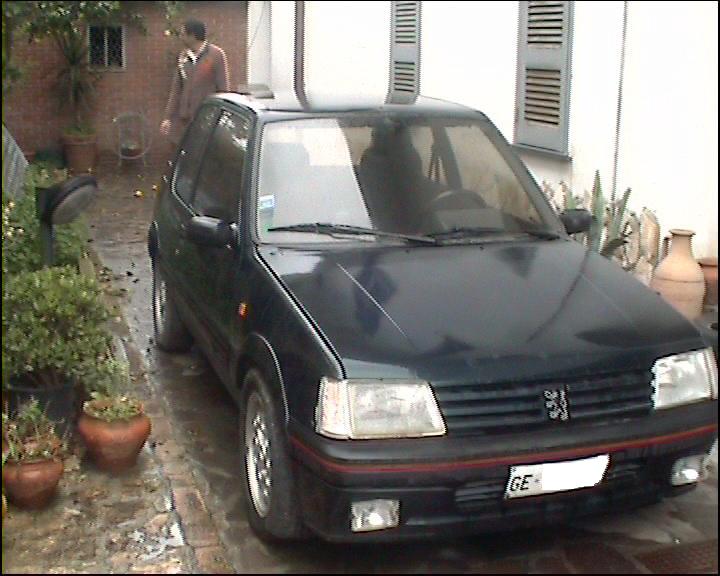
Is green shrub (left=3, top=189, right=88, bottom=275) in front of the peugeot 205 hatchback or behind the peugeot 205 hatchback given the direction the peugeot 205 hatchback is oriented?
behind

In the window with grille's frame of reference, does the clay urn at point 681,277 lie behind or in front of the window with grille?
in front

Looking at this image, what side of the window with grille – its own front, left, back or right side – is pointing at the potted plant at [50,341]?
front

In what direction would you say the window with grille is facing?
toward the camera

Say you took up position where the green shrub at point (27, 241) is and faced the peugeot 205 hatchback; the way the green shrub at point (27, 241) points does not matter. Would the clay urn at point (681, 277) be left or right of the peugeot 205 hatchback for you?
left

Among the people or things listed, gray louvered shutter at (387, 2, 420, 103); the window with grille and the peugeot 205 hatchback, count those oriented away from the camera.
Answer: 0

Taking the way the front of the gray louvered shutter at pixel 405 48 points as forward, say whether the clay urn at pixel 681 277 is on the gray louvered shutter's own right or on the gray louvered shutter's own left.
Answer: on the gray louvered shutter's own left

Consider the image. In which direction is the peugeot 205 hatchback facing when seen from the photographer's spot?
facing the viewer and to the right of the viewer

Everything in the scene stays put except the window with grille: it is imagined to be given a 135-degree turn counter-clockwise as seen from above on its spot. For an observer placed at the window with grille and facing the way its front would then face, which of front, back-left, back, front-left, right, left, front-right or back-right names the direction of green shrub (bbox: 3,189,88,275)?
back-right

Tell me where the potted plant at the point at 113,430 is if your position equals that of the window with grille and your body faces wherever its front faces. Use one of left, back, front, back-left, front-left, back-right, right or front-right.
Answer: front

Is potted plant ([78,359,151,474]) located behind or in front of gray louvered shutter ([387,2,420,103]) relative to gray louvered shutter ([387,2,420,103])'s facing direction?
in front

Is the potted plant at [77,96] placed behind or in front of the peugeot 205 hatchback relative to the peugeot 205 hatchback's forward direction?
behind

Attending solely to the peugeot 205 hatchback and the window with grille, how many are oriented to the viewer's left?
0

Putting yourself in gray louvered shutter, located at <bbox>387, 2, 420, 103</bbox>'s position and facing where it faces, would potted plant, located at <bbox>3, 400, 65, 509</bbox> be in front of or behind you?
in front
